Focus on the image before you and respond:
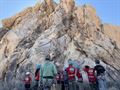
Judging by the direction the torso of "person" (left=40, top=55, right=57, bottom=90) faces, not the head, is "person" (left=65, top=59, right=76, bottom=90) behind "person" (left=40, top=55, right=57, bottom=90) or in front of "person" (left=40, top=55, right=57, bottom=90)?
in front

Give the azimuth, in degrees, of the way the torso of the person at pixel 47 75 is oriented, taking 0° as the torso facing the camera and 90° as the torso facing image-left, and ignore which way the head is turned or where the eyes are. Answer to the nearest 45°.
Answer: approximately 180°
